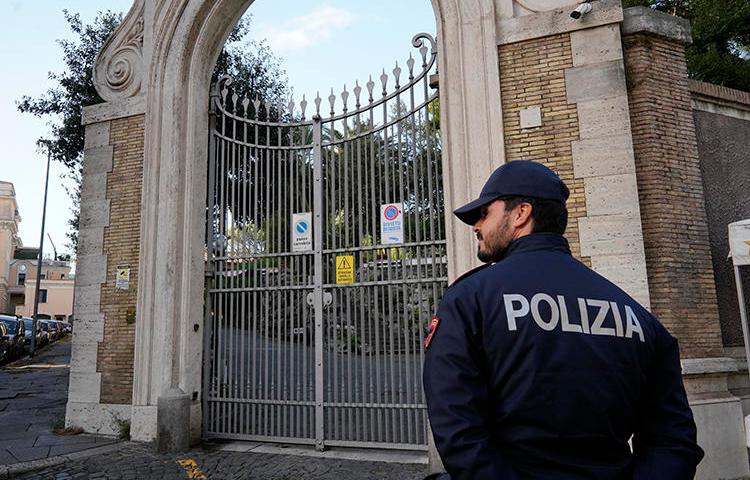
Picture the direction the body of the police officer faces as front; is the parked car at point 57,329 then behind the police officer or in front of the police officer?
in front

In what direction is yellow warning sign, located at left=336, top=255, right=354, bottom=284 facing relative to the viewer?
toward the camera

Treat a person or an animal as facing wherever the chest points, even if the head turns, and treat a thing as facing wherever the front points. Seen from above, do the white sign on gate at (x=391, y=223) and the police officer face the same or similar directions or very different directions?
very different directions

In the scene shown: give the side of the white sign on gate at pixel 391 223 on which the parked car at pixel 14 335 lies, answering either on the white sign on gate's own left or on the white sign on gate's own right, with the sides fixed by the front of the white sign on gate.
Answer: on the white sign on gate's own right

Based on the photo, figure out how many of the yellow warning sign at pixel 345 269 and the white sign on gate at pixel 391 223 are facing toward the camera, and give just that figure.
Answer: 2

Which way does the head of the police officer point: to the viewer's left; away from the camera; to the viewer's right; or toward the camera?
to the viewer's left

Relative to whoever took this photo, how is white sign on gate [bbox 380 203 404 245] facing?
facing the viewer

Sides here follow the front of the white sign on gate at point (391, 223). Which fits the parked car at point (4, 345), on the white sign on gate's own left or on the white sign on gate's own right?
on the white sign on gate's own right

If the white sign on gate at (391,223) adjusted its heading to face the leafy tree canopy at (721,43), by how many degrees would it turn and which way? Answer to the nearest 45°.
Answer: approximately 135° to its left

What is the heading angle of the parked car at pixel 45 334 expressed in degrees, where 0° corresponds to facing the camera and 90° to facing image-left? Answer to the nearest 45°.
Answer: approximately 315°

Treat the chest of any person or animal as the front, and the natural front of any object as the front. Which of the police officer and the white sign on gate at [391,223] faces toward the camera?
the white sign on gate

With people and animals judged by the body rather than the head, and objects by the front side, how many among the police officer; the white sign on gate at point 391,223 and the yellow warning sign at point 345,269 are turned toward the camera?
2

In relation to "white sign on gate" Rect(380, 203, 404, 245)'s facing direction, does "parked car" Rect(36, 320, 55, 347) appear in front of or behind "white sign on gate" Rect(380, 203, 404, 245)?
behind

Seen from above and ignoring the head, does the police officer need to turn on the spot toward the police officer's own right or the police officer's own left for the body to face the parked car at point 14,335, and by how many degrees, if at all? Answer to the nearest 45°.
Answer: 0° — they already face it

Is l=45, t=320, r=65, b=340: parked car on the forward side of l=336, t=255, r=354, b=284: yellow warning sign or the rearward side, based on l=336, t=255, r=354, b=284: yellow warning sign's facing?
on the rearward side
